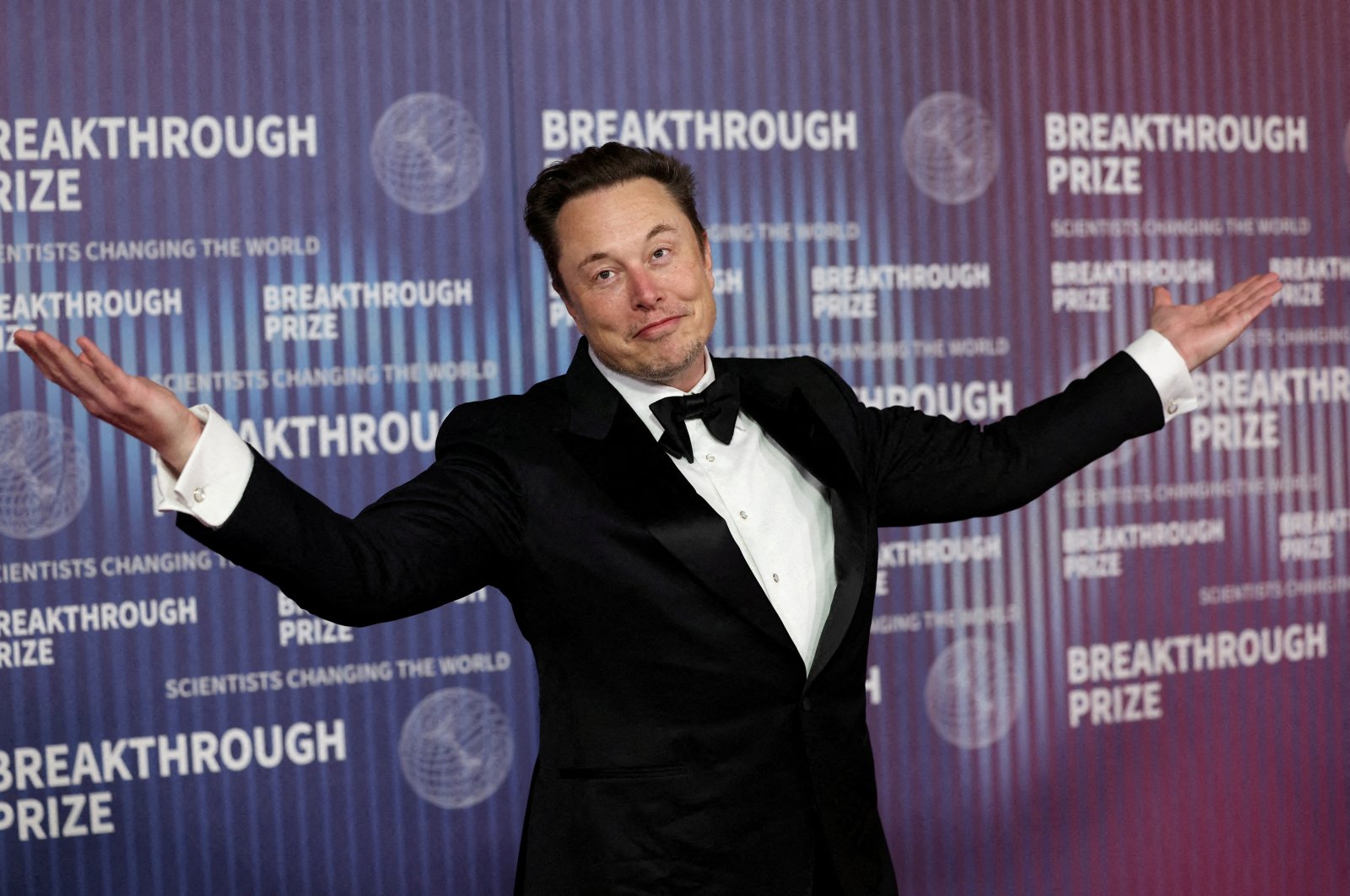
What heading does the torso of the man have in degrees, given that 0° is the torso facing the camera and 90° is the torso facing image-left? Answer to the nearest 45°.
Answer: approximately 315°
